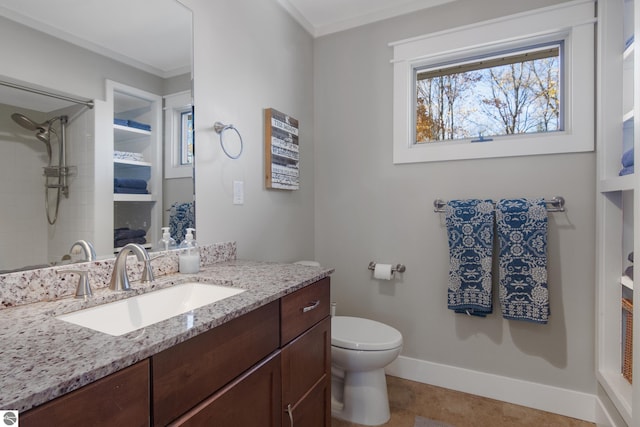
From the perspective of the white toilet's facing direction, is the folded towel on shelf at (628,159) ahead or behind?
ahead

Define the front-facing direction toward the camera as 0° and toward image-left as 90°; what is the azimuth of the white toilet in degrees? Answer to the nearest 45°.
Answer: approximately 315°

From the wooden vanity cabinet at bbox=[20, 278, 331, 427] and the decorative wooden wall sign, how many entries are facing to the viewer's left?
0

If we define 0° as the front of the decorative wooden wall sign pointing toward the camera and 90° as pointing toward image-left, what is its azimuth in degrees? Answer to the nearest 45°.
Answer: approximately 315°

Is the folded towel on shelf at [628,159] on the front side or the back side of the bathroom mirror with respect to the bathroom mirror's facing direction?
on the front side

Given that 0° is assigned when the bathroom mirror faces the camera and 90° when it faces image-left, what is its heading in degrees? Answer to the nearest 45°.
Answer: approximately 315°

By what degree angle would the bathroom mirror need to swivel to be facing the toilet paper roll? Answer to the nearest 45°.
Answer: approximately 45° to its left

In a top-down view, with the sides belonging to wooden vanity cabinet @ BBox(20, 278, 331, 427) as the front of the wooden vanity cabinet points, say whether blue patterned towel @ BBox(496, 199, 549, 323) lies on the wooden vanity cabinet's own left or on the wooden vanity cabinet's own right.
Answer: on the wooden vanity cabinet's own left

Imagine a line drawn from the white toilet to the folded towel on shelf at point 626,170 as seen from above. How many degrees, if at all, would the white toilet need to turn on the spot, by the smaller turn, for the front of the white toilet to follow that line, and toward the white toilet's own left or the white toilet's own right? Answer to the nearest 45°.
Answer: approximately 45° to the white toilet's own left
